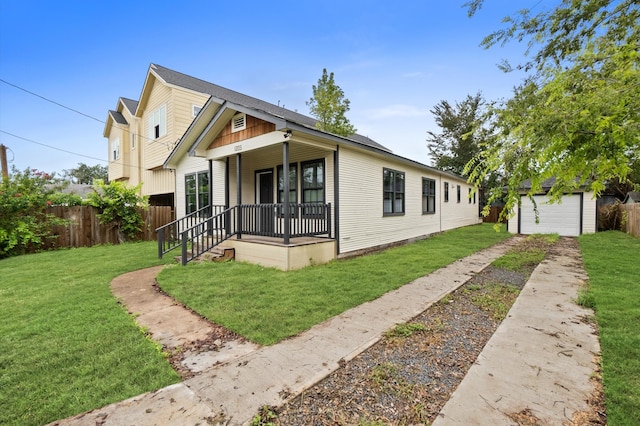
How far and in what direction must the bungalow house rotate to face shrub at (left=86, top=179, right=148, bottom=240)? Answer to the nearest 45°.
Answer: approximately 90° to its right

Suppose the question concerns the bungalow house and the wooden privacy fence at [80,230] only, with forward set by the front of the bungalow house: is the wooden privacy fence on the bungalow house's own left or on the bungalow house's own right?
on the bungalow house's own right

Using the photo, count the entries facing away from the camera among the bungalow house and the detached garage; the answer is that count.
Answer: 0

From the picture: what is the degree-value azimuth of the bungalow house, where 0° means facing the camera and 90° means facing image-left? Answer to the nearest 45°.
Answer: approximately 45°

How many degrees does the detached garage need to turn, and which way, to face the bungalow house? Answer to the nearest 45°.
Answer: approximately 45° to its right

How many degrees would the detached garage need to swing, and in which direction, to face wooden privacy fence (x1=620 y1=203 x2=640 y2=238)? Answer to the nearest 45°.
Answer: approximately 90° to its left

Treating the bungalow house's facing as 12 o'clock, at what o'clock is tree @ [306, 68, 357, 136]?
The tree is roughly at 5 o'clock from the bungalow house.

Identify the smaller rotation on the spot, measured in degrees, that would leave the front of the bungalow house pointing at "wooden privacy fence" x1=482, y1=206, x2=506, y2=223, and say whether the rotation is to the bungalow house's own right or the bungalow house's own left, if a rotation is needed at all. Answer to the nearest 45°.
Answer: approximately 180°

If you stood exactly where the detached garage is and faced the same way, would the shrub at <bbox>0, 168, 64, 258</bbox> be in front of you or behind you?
in front

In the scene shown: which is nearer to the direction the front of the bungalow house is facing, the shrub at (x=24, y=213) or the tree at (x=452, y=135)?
the shrub

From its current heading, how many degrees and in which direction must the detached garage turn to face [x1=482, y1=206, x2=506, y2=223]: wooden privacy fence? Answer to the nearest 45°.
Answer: approximately 135° to its right

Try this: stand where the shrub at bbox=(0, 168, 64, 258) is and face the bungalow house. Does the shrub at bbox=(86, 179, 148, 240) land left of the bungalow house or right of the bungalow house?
left

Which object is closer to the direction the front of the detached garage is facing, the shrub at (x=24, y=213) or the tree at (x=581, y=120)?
the tree

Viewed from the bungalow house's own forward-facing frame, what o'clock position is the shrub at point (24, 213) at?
The shrub is roughly at 2 o'clock from the bungalow house.
